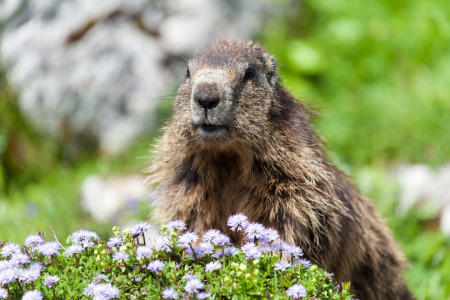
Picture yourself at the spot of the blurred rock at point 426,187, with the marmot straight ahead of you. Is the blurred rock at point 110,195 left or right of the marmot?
right

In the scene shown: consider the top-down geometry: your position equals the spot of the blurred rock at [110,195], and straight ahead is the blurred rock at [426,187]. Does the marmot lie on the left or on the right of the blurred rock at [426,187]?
right

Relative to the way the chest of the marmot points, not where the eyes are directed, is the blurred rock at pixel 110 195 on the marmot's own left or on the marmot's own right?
on the marmot's own right

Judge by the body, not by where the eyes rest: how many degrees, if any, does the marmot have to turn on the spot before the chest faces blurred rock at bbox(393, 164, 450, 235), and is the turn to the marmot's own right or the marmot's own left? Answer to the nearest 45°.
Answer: approximately 180°

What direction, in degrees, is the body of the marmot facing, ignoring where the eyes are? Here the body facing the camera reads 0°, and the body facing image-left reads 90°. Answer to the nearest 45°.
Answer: approximately 45°
